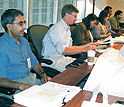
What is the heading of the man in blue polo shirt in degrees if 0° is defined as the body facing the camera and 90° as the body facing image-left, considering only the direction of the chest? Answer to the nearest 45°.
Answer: approximately 315°

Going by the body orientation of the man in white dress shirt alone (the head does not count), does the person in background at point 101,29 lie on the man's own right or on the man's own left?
on the man's own left

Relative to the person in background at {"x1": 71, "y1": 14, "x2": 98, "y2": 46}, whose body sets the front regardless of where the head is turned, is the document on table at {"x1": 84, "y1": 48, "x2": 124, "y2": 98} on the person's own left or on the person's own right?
on the person's own right

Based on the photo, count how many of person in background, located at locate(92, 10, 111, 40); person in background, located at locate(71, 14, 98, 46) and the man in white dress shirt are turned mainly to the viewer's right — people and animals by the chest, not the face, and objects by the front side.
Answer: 3

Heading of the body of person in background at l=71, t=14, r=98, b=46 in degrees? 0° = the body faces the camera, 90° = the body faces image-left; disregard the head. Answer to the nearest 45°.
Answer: approximately 270°

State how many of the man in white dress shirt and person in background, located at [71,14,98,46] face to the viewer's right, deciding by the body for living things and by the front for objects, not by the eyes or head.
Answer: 2

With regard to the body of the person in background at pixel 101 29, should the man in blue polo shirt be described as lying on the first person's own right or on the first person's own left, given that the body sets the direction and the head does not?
on the first person's own right

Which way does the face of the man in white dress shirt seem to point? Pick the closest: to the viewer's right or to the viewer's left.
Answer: to the viewer's right

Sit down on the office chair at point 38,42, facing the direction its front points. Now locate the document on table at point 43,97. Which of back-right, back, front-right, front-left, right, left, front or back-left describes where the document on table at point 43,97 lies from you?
front-right
